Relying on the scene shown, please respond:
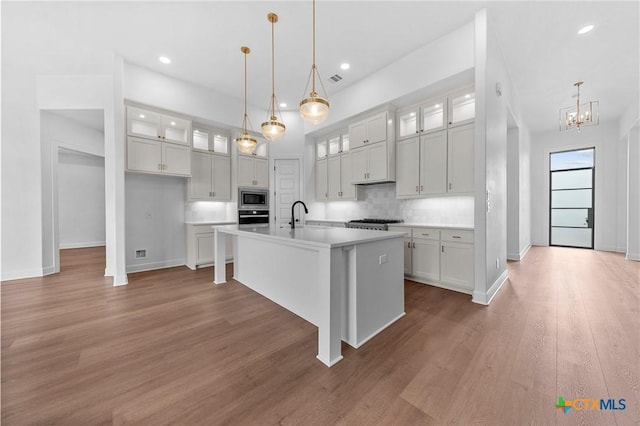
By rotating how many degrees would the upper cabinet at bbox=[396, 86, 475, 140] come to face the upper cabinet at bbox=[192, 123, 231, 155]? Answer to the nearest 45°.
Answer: approximately 45° to its right

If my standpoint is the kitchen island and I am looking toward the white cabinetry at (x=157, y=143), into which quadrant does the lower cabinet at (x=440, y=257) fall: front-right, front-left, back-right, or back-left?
back-right

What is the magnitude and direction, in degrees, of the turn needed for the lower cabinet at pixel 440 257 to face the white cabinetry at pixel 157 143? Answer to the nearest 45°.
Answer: approximately 45° to its right

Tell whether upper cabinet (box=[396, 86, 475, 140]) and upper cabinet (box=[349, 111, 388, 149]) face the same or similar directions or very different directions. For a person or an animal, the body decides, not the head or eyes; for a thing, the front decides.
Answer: same or similar directions

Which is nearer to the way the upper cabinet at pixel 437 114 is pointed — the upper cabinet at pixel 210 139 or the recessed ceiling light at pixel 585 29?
the upper cabinet

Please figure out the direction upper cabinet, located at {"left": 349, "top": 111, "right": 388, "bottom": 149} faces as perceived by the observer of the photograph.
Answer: facing the viewer and to the left of the viewer

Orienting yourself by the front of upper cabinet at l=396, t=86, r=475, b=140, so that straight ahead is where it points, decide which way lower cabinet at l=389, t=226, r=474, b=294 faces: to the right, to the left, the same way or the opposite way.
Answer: the same way

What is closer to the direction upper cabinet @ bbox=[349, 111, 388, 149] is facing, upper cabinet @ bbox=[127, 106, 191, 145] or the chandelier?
the upper cabinet

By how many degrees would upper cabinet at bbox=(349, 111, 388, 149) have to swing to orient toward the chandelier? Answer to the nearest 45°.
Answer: approximately 135° to its left

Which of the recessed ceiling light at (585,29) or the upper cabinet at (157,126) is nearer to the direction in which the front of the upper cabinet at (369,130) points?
the upper cabinet

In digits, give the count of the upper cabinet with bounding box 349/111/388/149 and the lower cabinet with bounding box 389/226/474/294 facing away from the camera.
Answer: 0
